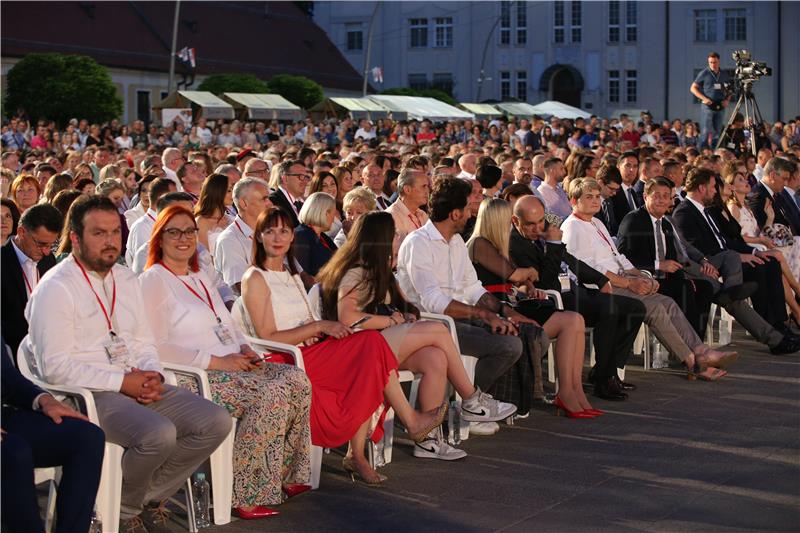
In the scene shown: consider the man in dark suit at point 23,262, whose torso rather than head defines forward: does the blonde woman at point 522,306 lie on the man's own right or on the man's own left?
on the man's own left

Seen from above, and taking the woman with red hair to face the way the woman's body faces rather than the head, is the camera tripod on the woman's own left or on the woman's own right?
on the woman's own left

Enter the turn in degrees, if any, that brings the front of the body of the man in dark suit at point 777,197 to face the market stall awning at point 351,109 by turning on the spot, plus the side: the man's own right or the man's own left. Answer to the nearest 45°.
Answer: approximately 180°

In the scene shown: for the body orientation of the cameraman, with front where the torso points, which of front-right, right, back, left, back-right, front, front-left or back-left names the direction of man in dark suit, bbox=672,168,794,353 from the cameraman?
front-right

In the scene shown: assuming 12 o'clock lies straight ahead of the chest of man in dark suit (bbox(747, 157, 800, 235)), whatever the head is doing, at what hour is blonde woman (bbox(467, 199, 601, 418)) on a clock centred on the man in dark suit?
The blonde woman is roughly at 2 o'clock from the man in dark suit.

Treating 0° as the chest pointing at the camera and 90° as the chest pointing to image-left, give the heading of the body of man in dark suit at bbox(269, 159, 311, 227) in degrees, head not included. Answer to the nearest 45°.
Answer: approximately 315°

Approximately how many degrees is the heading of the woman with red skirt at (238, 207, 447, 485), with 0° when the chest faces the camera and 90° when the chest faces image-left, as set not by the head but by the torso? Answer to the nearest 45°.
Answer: approximately 315°

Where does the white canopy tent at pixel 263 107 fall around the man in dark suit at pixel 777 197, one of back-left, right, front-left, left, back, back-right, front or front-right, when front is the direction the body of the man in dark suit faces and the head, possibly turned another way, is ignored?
back

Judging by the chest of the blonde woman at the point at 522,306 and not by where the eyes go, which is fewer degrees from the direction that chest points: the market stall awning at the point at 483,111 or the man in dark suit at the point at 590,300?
the man in dark suit

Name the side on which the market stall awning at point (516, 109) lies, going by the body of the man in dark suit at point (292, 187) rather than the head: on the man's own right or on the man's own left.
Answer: on the man's own left

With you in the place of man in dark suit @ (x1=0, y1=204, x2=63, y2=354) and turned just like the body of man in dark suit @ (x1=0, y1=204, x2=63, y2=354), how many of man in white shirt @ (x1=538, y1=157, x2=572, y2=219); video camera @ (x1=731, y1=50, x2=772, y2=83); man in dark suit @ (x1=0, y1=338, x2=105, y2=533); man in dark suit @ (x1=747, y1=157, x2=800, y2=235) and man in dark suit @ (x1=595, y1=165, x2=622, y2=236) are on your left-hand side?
4

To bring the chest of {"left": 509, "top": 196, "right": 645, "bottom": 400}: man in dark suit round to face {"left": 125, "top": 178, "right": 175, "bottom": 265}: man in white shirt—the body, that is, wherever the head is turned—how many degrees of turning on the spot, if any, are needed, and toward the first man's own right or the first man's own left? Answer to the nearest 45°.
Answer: approximately 135° to the first man's own right

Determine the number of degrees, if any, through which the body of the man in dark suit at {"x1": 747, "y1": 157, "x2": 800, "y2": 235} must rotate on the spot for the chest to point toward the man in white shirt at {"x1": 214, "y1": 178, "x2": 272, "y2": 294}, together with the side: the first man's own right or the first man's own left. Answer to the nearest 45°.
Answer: approximately 90° to the first man's own right
